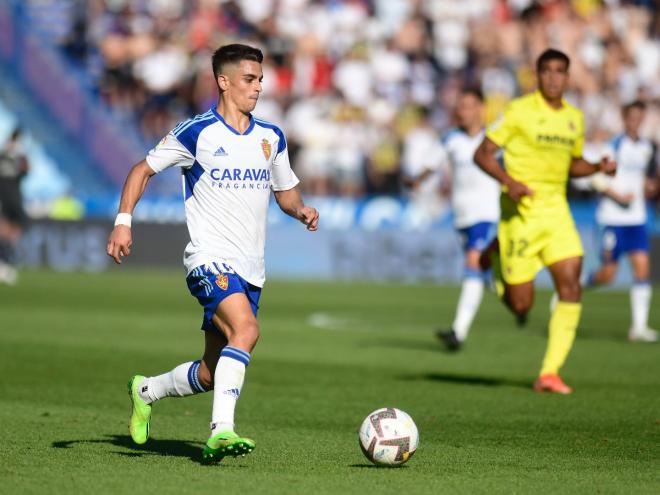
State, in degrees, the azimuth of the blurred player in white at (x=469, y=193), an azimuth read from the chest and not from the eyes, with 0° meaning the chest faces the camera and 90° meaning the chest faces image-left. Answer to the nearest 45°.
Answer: approximately 45°

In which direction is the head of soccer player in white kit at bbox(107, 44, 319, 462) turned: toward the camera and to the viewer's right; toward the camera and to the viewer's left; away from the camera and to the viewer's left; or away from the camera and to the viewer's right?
toward the camera and to the viewer's right

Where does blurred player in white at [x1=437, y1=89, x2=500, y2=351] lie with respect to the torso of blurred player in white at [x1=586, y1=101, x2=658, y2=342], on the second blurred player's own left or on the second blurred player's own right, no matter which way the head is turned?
on the second blurred player's own right

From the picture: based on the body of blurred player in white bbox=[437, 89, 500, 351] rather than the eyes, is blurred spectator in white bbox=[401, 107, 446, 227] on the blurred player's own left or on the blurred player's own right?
on the blurred player's own right

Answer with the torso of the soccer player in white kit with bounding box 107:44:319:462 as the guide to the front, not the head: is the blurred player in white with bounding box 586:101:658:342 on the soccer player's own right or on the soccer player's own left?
on the soccer player's own left

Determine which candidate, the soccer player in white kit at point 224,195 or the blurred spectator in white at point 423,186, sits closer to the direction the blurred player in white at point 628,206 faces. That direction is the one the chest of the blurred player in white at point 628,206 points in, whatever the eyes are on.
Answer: the soccer player in white kit
